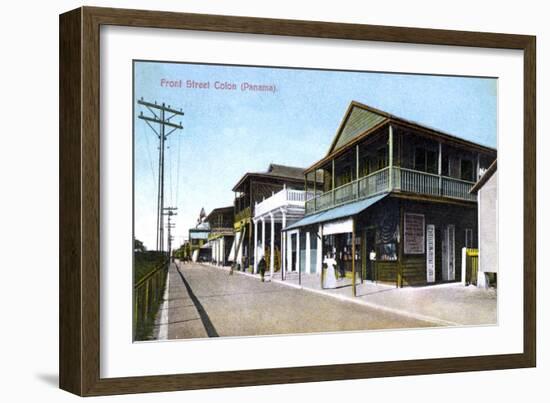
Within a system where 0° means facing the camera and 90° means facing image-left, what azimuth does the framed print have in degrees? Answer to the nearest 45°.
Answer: approximately 315°
